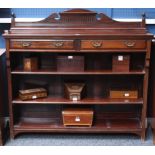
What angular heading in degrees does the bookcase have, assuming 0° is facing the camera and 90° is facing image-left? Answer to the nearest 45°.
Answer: approximately 0°
